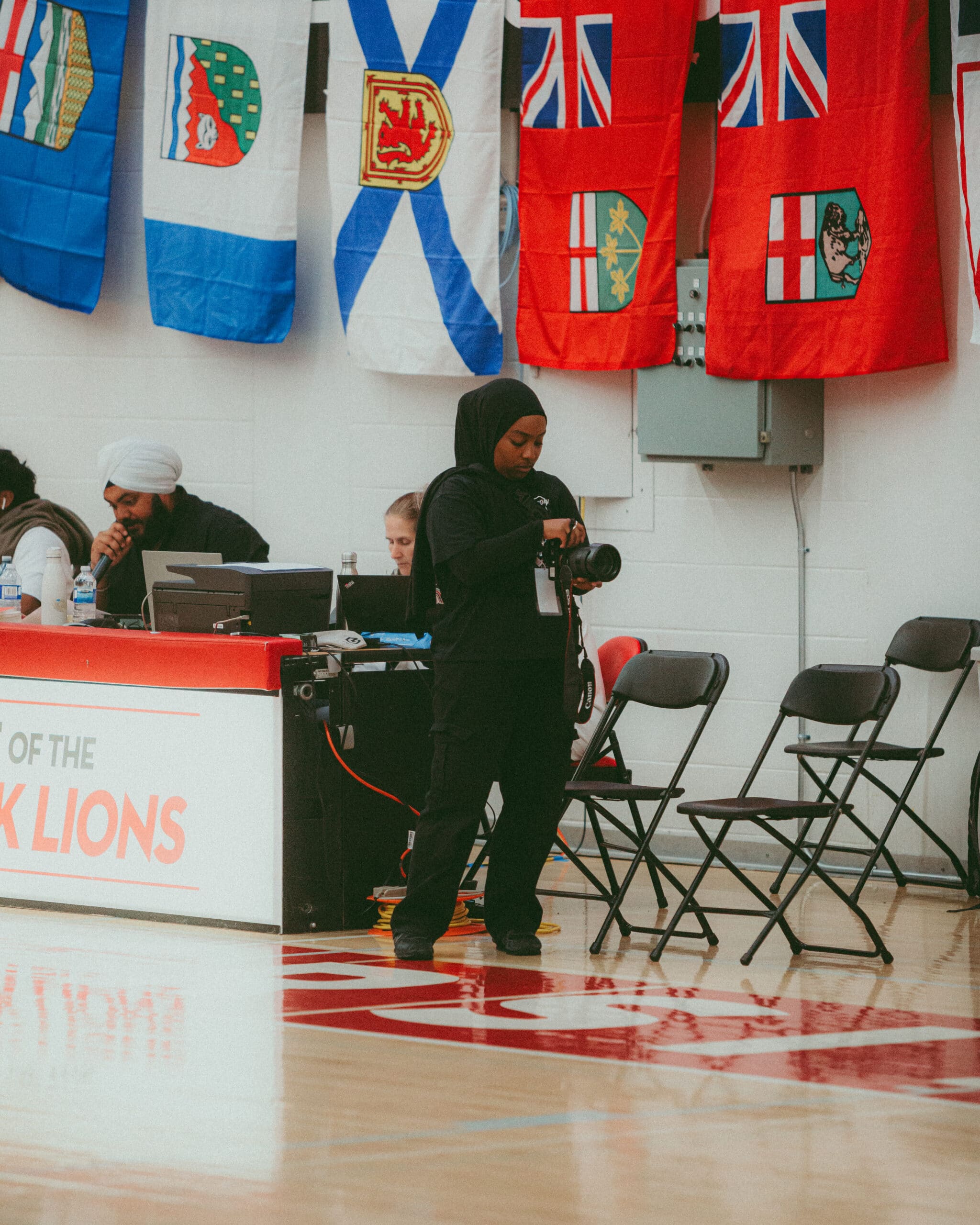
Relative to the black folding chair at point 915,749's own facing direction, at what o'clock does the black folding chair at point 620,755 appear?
the black folding chair at point 620,755 is roughly at 12 o'clock from the black folding chair at point 915,749.

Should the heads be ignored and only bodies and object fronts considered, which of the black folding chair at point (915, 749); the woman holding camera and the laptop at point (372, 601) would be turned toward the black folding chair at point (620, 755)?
the black folding chair at point (915, 749)

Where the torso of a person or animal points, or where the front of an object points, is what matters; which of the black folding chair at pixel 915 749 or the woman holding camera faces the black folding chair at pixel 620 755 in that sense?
the black folding chair at pixel 915 749

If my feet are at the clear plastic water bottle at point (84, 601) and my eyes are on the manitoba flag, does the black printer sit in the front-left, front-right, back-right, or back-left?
front-right

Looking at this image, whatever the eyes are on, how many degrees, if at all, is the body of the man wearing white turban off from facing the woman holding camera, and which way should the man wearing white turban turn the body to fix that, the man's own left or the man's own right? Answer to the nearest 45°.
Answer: approximately 90° to the man's own left

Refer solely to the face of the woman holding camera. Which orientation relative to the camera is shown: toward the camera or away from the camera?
toward the camera

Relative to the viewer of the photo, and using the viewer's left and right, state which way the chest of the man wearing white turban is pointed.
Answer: facing the viewer and to the left of the viewer

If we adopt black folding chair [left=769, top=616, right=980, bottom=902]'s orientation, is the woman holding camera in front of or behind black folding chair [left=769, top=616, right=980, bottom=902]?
in front

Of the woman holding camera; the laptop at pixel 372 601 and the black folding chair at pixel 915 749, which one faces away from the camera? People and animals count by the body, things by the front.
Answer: the laptop

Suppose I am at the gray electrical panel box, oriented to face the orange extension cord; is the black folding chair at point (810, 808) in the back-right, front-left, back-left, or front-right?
front-left

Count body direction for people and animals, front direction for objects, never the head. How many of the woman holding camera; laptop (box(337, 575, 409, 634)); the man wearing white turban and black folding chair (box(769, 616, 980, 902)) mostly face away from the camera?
1

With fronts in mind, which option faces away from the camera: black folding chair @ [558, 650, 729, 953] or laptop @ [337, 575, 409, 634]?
the laptop

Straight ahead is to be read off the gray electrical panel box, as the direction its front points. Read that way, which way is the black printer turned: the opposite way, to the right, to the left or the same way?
the opposite way

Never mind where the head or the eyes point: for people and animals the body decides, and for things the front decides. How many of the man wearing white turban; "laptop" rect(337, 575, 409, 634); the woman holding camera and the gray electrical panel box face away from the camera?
1
